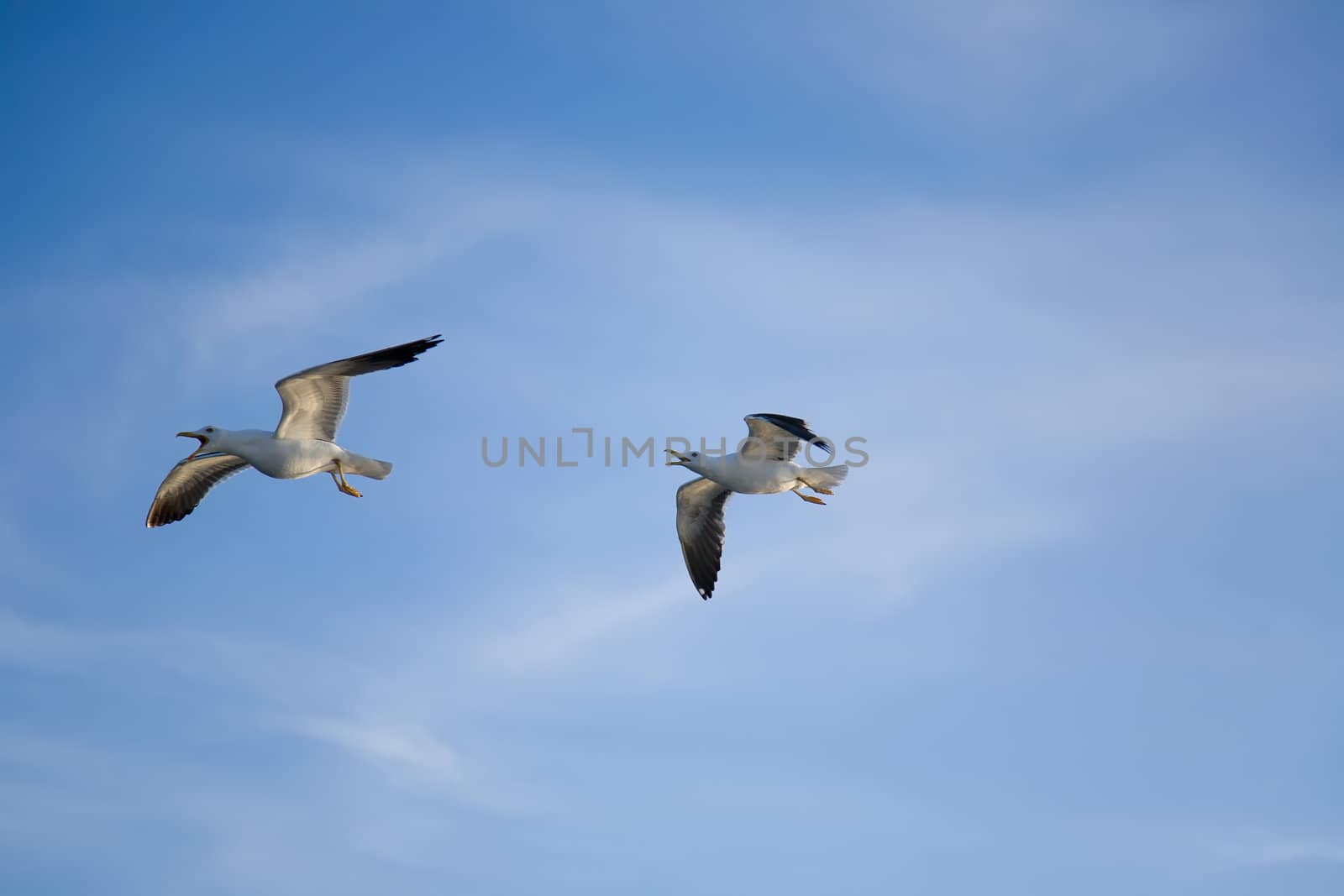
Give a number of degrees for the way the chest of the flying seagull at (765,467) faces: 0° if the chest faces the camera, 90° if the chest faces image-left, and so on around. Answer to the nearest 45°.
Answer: approximately 90°

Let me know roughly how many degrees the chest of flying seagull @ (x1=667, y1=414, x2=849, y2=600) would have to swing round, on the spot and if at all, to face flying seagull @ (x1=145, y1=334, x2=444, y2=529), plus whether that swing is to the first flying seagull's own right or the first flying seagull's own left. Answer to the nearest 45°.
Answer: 0° — it already faces it
